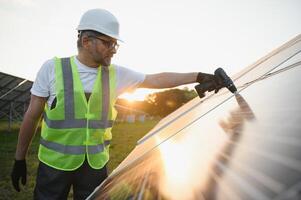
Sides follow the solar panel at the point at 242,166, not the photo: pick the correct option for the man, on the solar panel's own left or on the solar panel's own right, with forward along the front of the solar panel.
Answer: on the solar panel's own right

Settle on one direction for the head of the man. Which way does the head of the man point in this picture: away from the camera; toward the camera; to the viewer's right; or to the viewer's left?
to the viewer's right

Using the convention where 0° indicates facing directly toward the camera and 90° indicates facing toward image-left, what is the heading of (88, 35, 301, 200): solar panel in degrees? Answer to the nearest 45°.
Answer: approximately 45°

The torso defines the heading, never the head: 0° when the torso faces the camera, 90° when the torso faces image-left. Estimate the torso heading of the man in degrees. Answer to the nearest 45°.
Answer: approximately 315°
